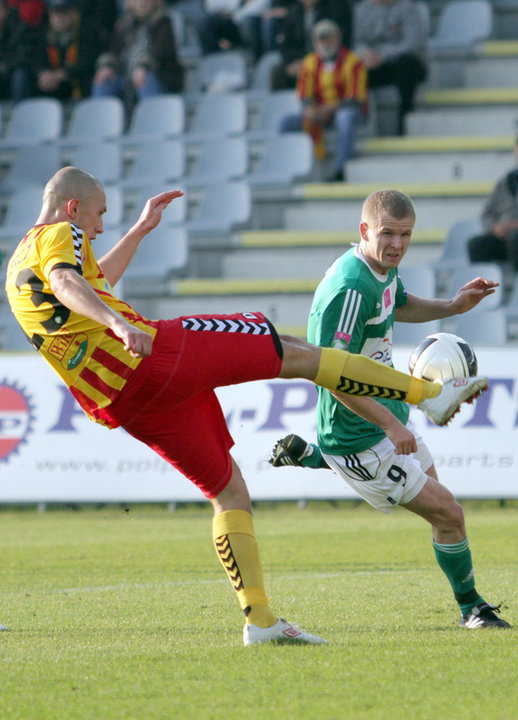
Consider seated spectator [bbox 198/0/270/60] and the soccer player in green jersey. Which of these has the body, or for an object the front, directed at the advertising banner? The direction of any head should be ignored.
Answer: the seated spectator

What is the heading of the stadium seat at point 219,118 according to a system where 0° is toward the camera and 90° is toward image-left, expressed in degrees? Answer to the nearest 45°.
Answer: approximately 45°

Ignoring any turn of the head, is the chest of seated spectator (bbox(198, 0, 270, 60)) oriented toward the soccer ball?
yes

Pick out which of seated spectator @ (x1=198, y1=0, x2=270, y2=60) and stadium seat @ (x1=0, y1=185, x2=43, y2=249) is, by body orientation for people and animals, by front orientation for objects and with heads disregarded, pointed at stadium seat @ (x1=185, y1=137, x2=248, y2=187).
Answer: the seated spectator

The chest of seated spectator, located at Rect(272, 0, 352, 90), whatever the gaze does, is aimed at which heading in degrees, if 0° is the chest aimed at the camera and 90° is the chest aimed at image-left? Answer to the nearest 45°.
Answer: approximately 45°

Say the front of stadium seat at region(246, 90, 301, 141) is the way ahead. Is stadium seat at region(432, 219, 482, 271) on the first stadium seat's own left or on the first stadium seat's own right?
on the first stadium seat's own left

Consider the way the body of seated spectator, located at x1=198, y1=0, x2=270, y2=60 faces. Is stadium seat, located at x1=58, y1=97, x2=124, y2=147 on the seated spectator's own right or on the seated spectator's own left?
on the seated spectator's own right

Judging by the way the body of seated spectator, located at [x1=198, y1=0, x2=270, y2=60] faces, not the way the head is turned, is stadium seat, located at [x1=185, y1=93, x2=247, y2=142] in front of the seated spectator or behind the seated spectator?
in front

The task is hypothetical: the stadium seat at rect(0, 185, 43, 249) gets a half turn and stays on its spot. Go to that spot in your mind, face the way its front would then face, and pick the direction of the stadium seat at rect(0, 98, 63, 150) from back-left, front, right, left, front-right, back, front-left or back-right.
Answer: front-left

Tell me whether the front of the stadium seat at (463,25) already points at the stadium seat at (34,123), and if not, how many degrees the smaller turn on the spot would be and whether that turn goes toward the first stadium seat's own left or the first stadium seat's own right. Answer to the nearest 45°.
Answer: approximately 45° to the first stadium seat's own right

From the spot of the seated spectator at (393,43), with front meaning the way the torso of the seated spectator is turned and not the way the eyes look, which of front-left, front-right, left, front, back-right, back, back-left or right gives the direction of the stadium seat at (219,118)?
front-right

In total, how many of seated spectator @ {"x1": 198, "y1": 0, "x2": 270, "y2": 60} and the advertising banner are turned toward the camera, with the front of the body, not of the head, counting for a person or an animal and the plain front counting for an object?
2

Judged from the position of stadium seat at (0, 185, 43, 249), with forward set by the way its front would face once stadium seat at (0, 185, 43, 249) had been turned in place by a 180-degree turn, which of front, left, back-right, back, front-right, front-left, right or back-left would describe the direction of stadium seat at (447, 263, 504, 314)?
right

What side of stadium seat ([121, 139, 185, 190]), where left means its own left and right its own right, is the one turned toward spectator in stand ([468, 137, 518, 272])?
left

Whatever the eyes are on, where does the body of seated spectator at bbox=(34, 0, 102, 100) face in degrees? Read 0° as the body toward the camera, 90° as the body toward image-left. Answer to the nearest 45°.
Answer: approximately 45°

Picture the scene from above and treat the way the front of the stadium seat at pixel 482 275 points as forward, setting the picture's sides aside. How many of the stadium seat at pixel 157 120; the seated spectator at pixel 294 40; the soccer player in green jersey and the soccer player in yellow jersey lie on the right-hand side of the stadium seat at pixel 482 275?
2
